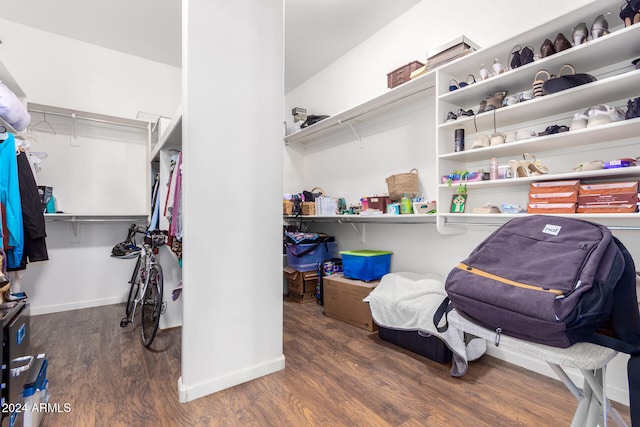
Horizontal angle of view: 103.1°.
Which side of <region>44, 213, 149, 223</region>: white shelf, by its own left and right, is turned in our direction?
front

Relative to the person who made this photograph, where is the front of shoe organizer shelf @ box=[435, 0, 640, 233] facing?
facing the viewer and to the left of the viewer

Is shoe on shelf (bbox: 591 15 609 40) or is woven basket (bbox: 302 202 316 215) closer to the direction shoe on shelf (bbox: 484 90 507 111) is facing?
the woven basket

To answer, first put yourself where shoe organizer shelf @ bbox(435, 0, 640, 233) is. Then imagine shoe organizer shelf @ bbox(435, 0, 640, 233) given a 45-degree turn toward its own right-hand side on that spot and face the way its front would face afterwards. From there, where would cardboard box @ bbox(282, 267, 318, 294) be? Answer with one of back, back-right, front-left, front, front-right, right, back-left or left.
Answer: front
